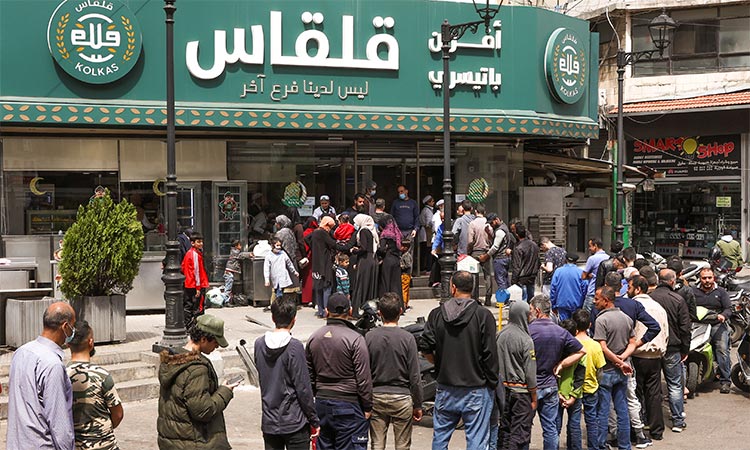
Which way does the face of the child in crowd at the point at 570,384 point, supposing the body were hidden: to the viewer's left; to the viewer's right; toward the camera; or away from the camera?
away from the camera

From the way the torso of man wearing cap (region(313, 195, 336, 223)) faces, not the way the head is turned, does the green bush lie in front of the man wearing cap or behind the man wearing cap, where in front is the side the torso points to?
in front

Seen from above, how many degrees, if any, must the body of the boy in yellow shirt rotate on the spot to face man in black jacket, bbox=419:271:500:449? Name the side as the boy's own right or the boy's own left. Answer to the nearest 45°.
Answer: approximately 90° to the boy's own left

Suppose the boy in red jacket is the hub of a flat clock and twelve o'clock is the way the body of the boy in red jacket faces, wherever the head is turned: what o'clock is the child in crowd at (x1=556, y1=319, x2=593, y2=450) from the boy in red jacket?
The child in crowd is roughly at 2 o'clock from the boy in red jacket.

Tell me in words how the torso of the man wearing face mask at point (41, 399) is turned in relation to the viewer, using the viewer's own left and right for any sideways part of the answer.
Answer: facing away from the viewer and to the right of the viewer

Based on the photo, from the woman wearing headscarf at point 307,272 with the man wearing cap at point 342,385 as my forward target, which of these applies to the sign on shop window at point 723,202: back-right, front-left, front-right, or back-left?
back-left

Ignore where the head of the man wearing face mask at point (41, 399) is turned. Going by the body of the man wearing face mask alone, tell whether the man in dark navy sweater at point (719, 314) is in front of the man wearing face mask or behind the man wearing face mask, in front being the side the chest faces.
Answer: in front

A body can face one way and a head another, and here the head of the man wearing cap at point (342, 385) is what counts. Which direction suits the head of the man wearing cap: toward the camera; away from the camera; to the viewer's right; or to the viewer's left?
away from the camera
